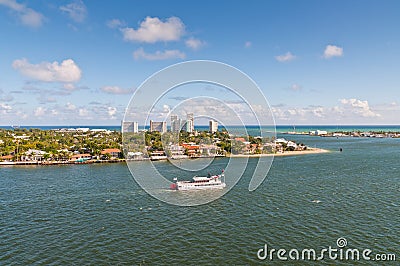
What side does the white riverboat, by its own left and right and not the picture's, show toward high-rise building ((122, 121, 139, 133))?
left

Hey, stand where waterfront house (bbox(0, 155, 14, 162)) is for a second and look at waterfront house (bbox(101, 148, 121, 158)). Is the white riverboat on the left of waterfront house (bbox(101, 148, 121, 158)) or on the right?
right
